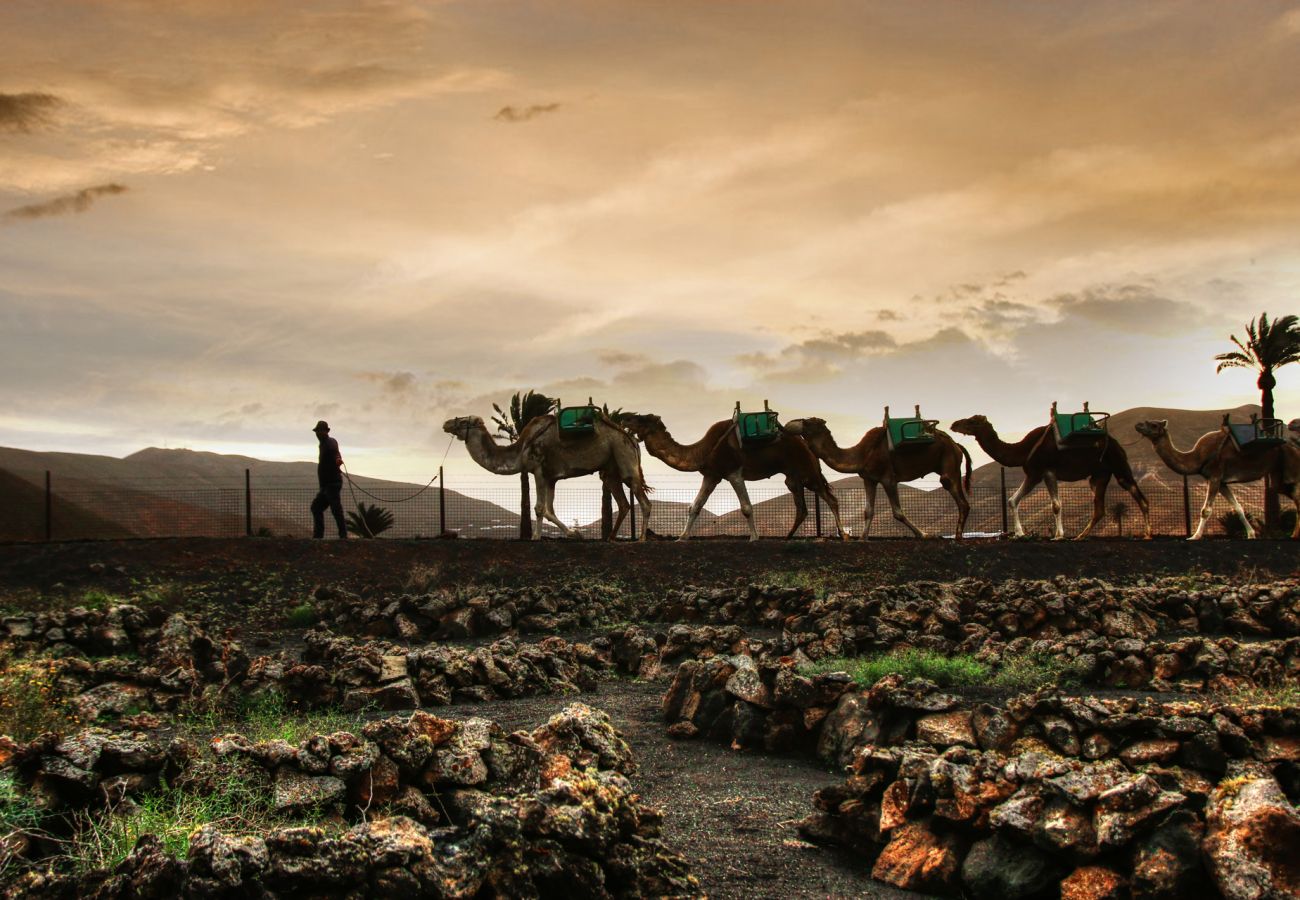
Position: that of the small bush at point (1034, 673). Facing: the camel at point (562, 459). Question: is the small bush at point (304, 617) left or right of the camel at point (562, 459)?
left

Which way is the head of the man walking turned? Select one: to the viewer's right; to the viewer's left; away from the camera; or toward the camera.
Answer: to the viewer's left

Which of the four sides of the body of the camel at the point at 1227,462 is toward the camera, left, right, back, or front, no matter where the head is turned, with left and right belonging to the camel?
left

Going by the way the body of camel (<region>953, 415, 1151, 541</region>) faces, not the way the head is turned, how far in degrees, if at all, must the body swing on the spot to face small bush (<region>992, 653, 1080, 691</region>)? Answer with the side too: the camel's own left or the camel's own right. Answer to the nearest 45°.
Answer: approximately 90° to the camel's own left

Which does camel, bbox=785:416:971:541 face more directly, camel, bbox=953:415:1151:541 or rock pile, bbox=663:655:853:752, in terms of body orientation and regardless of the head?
the rock pile

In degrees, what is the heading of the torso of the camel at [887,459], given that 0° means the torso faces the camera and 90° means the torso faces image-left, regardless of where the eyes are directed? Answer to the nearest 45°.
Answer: approximately 90°

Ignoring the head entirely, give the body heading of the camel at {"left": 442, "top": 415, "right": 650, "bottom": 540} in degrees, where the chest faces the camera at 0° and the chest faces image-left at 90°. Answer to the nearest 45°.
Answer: approximately 90°

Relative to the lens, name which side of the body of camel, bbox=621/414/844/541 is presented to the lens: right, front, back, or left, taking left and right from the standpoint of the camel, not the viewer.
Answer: left

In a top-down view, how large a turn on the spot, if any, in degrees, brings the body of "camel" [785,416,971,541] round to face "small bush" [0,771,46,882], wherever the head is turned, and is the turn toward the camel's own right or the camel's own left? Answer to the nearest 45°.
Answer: approximately 90° to the camel's own left

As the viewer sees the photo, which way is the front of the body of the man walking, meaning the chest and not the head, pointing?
to the viewer's left

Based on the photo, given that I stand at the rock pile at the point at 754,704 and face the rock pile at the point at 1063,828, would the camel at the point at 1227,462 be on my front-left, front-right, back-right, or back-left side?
back-left

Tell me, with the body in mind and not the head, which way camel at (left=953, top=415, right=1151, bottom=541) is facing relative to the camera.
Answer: to the viewer's left

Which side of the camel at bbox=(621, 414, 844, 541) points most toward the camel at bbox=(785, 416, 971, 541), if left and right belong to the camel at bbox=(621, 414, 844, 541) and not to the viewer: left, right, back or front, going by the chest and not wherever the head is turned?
back
